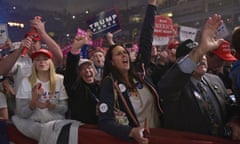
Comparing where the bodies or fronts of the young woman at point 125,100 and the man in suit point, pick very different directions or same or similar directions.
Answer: same or similar directions

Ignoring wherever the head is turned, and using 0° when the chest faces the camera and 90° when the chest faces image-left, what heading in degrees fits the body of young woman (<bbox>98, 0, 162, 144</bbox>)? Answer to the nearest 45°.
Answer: approximately 315°

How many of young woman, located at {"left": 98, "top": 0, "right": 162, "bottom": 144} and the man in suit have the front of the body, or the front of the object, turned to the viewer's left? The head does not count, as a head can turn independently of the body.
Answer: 0

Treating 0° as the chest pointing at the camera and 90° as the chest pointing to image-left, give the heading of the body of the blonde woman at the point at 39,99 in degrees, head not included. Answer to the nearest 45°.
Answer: approximately 0°

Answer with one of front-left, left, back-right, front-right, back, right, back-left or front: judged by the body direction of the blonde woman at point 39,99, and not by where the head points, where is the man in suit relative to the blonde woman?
front-left

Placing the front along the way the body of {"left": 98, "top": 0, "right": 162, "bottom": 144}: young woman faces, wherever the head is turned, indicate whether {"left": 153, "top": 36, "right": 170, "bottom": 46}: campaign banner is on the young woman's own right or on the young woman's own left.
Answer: on the young woman's own left

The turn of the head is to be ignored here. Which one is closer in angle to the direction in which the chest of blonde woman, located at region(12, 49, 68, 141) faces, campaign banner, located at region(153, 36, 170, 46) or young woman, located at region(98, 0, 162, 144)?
the young woman

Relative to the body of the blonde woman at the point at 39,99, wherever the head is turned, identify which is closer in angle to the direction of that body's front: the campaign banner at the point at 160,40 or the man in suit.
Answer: the man in suit

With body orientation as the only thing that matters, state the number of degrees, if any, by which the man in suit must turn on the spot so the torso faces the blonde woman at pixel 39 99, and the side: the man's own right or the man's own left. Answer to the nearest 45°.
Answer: approximately 135° to the man's own right
